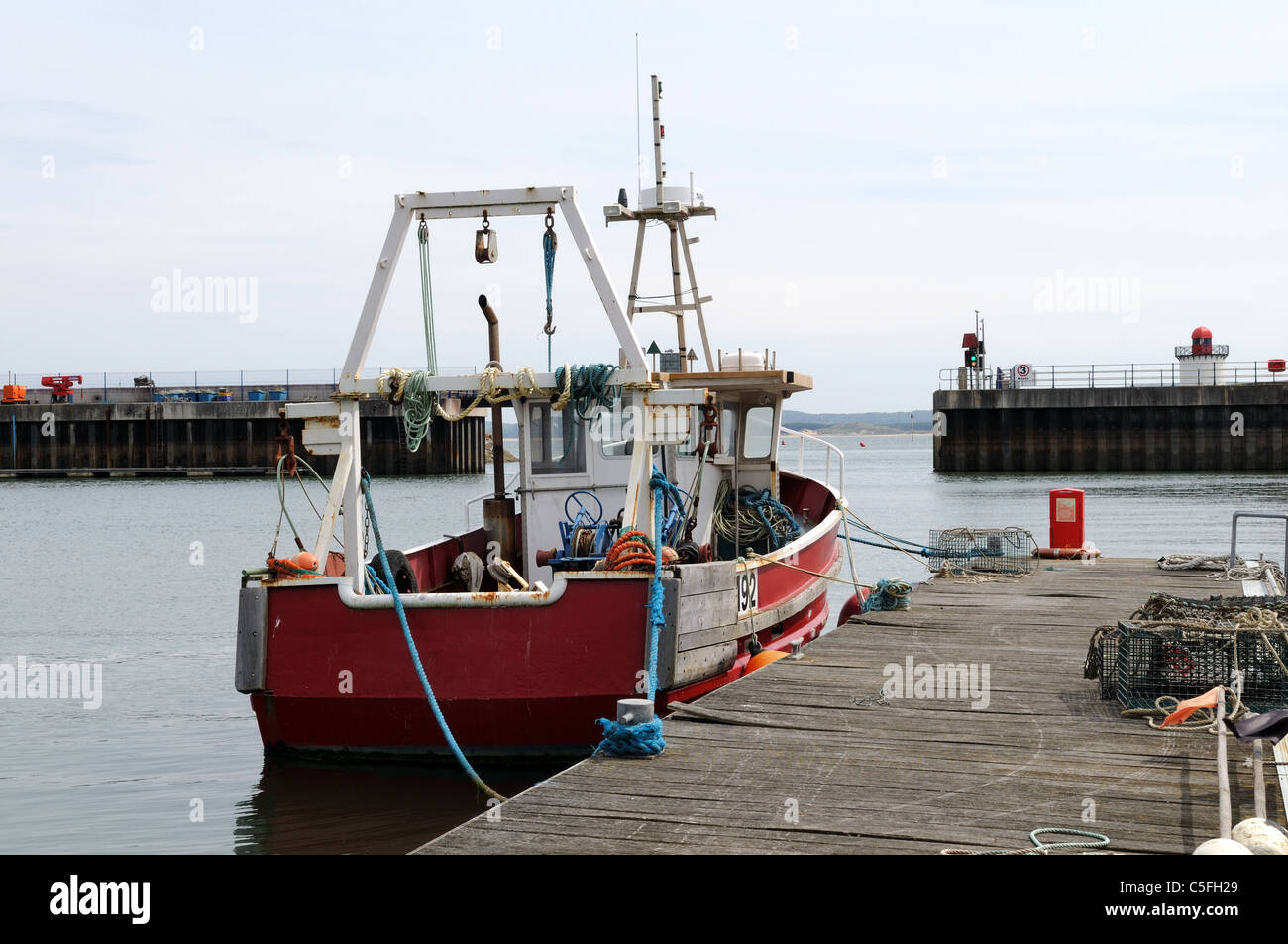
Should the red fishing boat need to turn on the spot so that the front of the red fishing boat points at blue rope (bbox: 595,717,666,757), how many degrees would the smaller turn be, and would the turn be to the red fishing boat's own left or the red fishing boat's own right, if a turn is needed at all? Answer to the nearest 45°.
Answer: approximately 135° to the red fishing boat's own right

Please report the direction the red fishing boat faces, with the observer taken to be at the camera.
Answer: facing away from the viewer and to the right of the viewer

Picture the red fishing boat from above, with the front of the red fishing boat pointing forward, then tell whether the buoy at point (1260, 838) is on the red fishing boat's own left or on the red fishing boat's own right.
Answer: on the red fishing boat's own right

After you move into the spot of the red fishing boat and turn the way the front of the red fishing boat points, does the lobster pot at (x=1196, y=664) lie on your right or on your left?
on your right

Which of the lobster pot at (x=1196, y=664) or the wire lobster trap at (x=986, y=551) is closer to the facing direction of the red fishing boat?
the wire lobster trap

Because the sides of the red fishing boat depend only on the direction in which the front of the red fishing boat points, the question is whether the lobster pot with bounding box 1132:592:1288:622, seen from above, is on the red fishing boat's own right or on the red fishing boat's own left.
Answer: on the red fishing boat's own right
